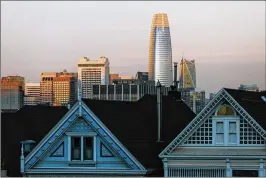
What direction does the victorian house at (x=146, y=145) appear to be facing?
toward the camera
